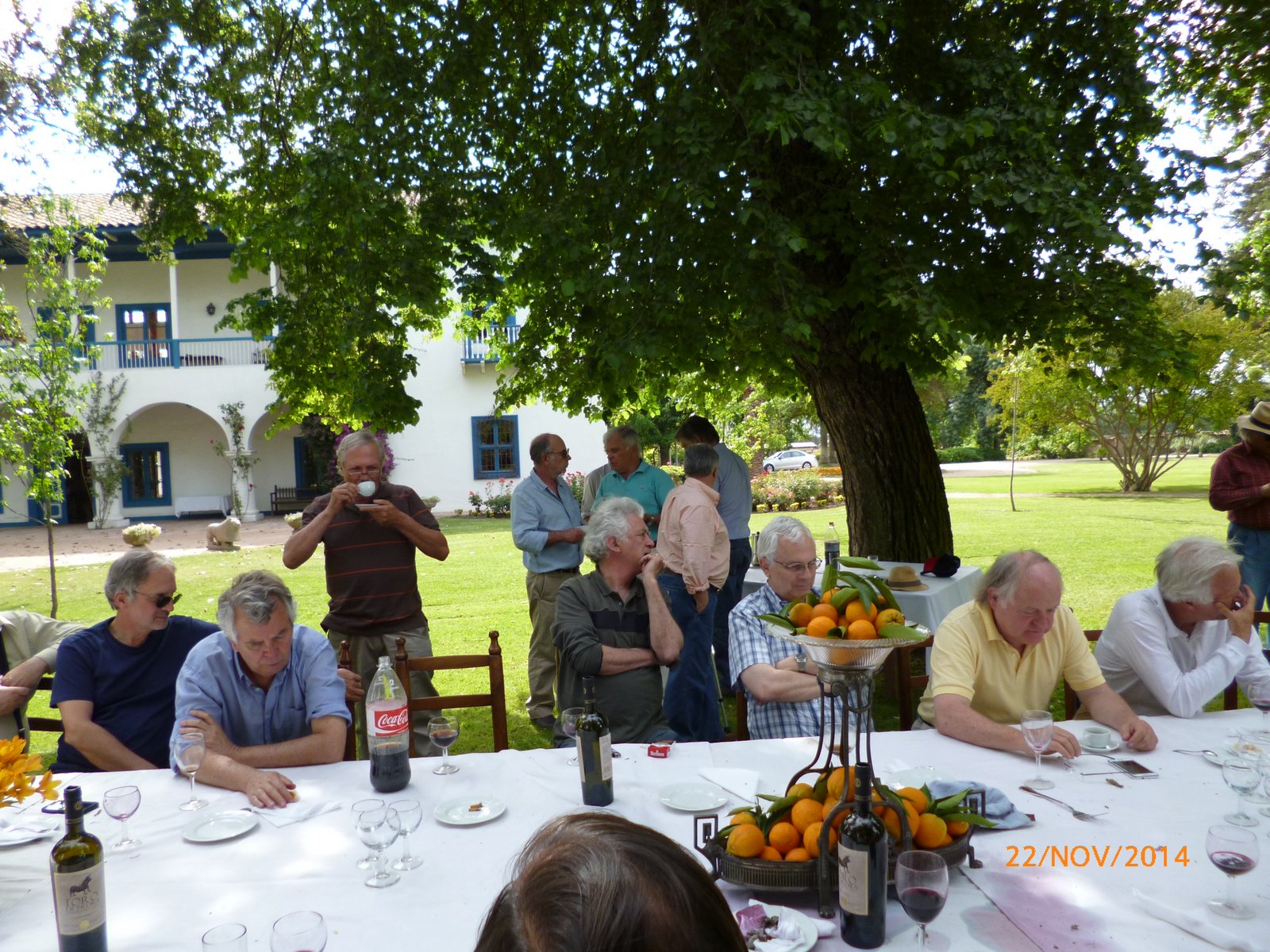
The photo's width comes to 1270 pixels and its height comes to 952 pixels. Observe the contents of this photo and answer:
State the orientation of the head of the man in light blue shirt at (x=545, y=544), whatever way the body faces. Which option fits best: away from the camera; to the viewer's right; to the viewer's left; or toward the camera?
to the viewer's right

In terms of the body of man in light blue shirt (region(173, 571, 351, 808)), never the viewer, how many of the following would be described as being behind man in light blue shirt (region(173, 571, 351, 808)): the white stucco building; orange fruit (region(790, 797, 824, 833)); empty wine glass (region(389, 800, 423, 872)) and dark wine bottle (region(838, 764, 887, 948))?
1

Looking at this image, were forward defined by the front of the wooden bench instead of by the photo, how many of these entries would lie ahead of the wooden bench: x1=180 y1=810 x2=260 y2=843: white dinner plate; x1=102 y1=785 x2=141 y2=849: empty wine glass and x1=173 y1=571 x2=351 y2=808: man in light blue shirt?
3

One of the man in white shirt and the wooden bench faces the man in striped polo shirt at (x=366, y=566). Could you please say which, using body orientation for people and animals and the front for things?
the wooden bench

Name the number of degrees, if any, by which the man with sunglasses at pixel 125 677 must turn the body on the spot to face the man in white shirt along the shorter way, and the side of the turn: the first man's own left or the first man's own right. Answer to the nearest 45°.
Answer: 0° — they already face them

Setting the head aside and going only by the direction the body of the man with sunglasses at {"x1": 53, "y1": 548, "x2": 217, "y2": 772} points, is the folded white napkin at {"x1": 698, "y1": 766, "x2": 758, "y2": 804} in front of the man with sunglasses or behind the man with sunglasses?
in front

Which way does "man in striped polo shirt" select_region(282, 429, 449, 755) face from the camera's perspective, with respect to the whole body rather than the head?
toward the camera

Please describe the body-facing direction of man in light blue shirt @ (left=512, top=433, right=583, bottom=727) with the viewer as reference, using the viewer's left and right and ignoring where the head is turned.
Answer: facing the viewer and to the right of the viewer

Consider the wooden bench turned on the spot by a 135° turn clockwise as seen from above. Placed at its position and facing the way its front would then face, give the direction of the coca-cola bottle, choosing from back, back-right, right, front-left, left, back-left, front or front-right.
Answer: back-left

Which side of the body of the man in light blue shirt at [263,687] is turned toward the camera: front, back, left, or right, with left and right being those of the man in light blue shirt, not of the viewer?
front
